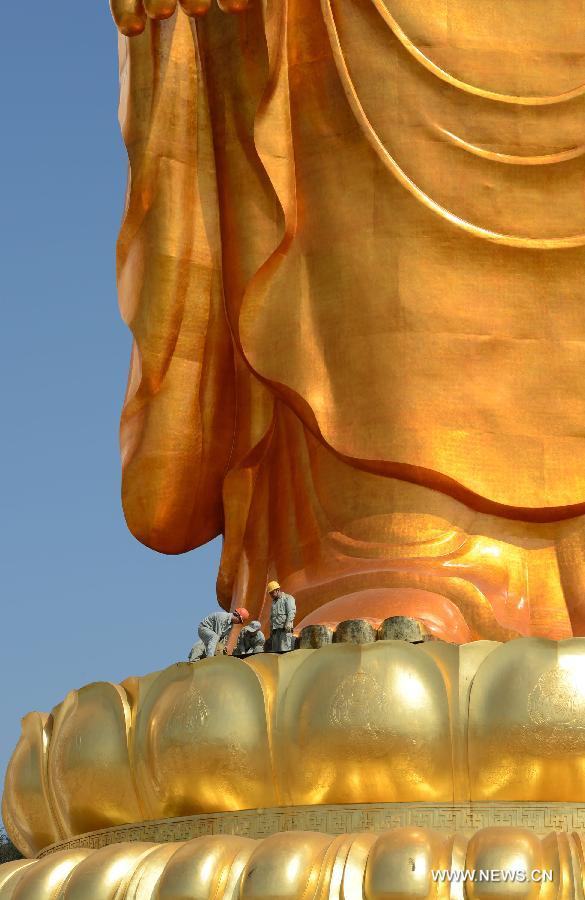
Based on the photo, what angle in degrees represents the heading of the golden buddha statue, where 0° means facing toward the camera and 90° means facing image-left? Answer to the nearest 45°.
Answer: approximately 0°
